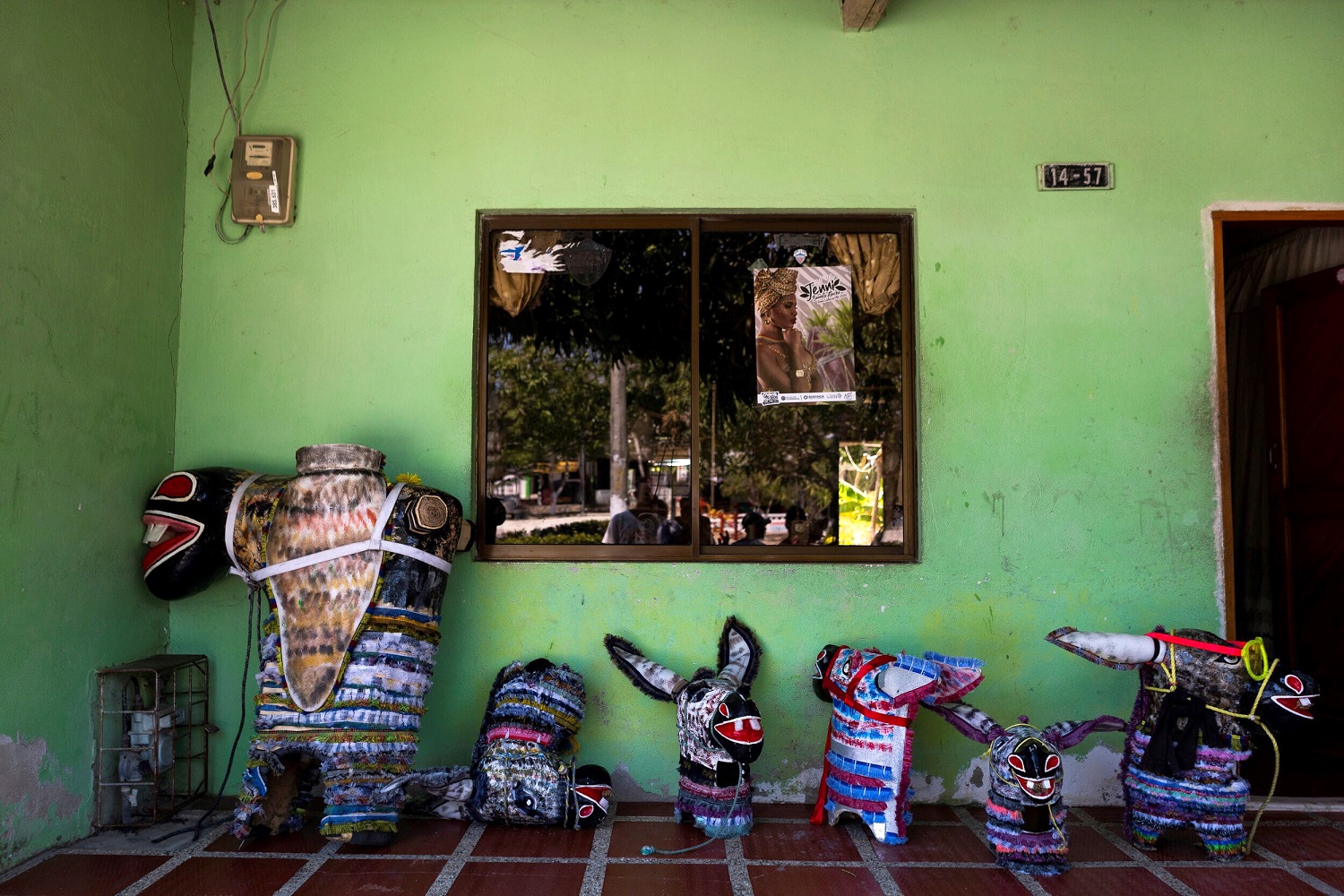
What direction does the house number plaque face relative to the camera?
toward the camera

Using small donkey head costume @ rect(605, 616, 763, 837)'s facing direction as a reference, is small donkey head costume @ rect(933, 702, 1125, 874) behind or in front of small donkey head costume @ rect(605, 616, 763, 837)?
in front

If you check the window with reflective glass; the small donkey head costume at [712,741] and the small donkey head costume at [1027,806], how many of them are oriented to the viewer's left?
0

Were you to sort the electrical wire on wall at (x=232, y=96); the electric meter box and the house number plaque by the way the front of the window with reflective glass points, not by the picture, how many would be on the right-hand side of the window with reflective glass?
2

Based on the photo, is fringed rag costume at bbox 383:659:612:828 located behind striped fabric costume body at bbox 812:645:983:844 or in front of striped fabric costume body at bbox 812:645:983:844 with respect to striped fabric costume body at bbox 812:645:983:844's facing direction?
in front

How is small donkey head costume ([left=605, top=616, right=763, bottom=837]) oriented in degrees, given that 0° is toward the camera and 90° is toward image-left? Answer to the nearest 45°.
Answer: approximately 315°

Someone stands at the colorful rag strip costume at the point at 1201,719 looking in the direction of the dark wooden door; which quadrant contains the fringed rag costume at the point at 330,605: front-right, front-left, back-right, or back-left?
back-left

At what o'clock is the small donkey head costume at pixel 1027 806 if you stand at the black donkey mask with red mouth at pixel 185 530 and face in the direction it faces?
The small donkey head costume is roughly at 7 o'clock from the black donkey mask with red mouth.

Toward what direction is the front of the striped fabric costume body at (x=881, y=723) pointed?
to the viewer's left

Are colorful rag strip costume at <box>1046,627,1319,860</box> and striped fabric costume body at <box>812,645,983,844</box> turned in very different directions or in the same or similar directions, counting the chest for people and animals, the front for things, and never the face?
very different directions

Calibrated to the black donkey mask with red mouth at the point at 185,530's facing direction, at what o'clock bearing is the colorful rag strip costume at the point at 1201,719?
The colorful rag strip costume is roughly at 7 o'clock from the black donkey mask with red mouth.

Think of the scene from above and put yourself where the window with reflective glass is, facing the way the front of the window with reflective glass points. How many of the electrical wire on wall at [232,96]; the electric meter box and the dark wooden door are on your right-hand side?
2

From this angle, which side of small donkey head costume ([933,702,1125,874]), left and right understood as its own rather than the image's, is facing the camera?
front

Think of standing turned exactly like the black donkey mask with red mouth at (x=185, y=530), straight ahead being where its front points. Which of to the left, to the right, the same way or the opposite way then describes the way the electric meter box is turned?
to the left
